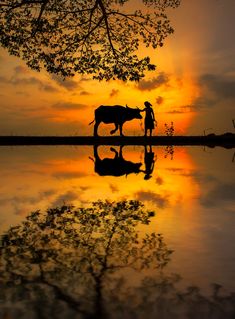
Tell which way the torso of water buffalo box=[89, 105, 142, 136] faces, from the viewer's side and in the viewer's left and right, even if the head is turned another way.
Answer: facing to the right of the viewer

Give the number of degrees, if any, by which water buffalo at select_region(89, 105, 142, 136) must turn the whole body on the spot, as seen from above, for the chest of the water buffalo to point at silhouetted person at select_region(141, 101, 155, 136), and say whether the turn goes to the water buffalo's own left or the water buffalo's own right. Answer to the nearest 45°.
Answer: approximately 45° to the water buffalo's own right
